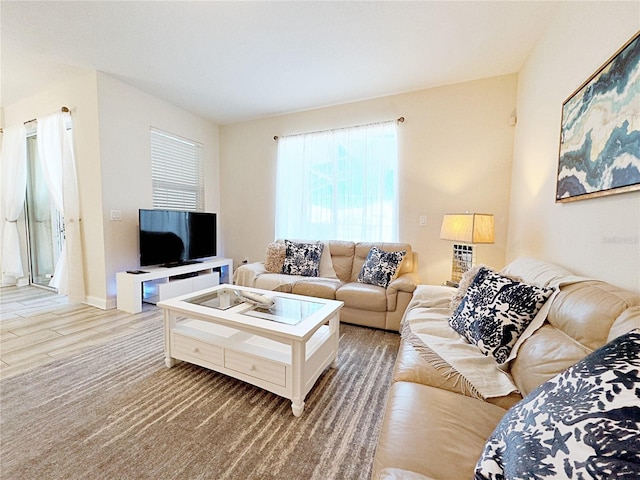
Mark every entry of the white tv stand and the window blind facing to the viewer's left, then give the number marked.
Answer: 0

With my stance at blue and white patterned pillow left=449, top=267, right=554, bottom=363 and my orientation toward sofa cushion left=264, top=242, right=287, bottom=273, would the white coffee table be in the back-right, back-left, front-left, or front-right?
front-left

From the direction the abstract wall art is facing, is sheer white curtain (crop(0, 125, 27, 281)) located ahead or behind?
ahead

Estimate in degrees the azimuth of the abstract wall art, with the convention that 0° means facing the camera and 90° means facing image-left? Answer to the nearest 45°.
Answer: approximately 45°

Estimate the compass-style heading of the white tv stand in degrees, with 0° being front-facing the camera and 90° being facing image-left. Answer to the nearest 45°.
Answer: approximately 315°

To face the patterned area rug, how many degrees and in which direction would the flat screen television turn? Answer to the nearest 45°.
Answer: approximately 45° to its right

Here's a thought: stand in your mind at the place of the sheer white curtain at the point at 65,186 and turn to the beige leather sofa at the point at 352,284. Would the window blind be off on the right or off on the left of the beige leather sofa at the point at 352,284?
left

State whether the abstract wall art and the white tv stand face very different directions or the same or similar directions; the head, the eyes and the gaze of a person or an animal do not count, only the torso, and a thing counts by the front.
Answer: very different directions

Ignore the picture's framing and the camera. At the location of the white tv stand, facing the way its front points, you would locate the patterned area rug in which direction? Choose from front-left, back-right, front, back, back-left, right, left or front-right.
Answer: front-right

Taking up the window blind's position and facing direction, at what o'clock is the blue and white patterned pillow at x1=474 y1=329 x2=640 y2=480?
The blue and white patterned pillow is roughly at 1 o'clock from the window blind.

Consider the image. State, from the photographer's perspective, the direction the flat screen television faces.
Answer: facing the viewer and to the right of the viewer

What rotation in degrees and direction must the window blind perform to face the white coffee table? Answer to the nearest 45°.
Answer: approximately 45° to its right

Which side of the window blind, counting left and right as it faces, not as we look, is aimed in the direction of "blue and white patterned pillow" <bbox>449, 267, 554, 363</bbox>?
front

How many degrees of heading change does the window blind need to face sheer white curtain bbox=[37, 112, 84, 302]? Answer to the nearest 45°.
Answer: approximately 135° to its right
